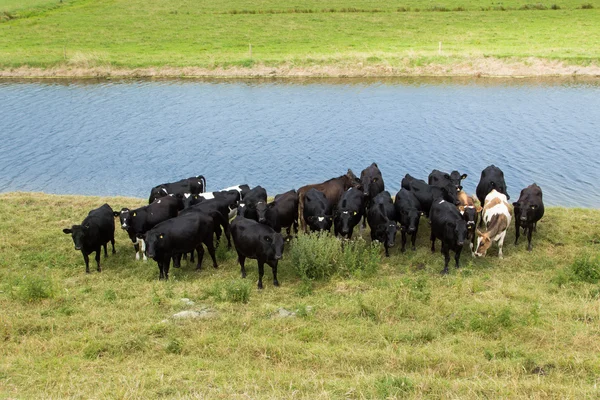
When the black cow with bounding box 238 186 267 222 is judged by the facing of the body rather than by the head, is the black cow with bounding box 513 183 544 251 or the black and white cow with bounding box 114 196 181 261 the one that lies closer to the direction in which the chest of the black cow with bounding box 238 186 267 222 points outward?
the black and white cow

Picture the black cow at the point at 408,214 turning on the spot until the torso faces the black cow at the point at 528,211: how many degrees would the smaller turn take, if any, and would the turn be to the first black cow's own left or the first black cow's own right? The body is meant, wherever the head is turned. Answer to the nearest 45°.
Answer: approximately 90° to the first black cow's own left

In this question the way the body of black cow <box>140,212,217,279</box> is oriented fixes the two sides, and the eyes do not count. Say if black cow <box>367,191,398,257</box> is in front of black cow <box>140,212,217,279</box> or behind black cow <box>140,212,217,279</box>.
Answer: behind

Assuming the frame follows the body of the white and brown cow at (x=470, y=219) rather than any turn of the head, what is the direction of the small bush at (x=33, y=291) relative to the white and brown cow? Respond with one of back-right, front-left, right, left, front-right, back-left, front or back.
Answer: front-right

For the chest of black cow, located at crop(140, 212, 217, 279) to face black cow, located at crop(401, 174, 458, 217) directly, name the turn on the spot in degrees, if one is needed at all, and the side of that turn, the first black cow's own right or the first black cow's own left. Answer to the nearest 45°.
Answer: approximately 135° to the first black cow's own left

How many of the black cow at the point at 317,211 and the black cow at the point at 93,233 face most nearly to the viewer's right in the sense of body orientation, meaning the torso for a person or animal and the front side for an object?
0

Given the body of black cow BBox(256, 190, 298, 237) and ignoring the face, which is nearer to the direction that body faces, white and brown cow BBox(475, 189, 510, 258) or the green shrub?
the green shrub

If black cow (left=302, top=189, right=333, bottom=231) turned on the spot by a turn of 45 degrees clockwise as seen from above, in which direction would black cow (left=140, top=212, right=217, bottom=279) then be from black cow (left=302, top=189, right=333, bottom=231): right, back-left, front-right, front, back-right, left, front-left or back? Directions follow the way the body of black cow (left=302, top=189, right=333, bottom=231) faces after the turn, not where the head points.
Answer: front

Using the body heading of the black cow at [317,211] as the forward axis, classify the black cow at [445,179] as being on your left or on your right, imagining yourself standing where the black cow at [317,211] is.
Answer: on your left

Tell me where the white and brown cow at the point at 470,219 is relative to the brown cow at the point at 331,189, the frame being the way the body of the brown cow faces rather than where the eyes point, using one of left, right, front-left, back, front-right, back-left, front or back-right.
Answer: front-right

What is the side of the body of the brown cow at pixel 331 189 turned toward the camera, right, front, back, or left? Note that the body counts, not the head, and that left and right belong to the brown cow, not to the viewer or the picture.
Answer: right
